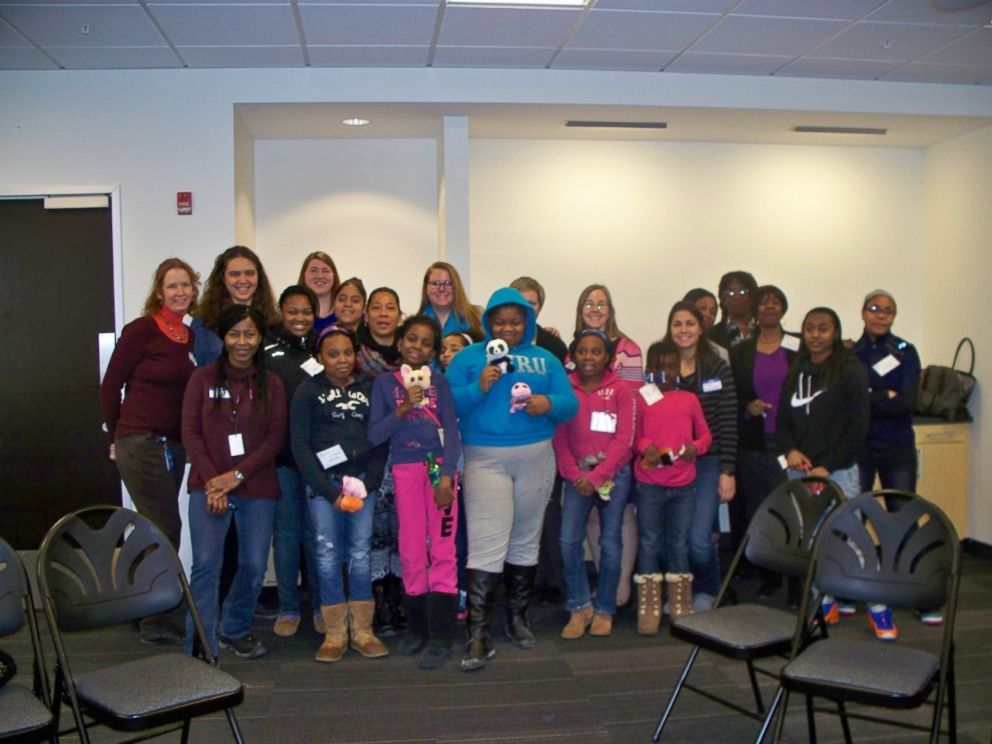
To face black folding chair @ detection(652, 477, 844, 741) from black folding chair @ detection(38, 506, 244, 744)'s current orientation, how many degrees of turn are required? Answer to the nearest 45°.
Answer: approximately 45° to its left

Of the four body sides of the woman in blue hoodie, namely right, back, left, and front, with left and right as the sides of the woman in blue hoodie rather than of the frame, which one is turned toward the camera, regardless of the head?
front

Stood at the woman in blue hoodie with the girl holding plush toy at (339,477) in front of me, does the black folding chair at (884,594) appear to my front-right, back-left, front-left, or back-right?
back-left

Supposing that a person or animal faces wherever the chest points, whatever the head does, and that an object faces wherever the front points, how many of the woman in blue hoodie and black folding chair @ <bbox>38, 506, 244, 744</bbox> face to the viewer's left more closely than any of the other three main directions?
0

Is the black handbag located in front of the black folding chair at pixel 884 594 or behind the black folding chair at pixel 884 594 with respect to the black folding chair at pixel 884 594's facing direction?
behind

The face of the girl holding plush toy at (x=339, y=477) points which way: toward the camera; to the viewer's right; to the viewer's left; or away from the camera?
toward the camera

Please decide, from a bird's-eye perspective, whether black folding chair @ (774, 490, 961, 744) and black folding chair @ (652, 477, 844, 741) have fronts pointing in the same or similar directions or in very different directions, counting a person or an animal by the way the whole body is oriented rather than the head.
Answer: same or similar directions

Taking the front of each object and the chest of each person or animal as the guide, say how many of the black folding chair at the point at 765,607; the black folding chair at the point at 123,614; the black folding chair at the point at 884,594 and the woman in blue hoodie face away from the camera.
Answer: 0

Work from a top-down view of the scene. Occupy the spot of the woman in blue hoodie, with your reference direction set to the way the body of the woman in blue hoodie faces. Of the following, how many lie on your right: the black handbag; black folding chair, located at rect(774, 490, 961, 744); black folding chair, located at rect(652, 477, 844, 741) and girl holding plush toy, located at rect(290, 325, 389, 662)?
1

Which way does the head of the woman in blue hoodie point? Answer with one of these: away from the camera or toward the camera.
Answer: toward the camera

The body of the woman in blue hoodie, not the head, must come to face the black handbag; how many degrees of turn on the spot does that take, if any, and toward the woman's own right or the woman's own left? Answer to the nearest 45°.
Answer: approximately 135° to the woman's own left

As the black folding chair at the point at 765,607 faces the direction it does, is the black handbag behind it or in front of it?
behind
